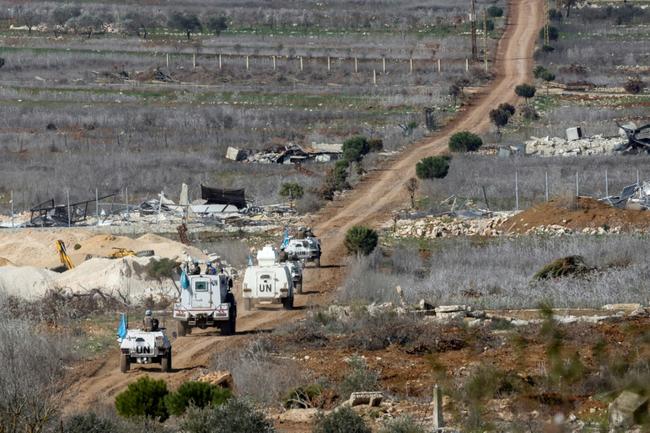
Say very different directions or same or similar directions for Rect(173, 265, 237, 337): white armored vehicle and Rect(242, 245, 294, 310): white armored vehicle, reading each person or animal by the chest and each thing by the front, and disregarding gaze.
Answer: same or similar directions

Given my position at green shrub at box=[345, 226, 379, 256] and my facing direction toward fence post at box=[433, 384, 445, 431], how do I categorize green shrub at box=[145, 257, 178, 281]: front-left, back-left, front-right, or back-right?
front-right

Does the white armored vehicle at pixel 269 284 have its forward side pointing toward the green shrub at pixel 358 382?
no
